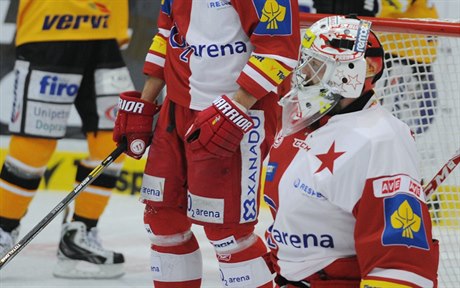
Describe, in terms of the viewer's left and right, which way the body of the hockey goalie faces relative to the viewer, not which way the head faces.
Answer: facing the viewer and to the left of the viewer

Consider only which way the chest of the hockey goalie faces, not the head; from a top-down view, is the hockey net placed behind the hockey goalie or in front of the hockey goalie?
behind

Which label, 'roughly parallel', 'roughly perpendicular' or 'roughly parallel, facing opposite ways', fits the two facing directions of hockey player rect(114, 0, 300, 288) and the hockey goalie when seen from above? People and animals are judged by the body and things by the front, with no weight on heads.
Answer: roughly parallel

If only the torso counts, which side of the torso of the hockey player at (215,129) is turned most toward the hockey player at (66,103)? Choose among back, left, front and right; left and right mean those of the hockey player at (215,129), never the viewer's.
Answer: right

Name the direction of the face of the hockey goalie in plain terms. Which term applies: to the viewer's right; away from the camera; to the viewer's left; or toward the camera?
to the viewer's left

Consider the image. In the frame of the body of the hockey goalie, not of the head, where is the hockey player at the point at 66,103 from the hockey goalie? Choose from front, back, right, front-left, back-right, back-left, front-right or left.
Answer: right

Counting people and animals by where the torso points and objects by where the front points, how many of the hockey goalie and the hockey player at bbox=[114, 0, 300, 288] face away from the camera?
0

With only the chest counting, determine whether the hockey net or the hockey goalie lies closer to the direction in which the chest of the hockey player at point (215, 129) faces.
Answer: the hockey goalie
